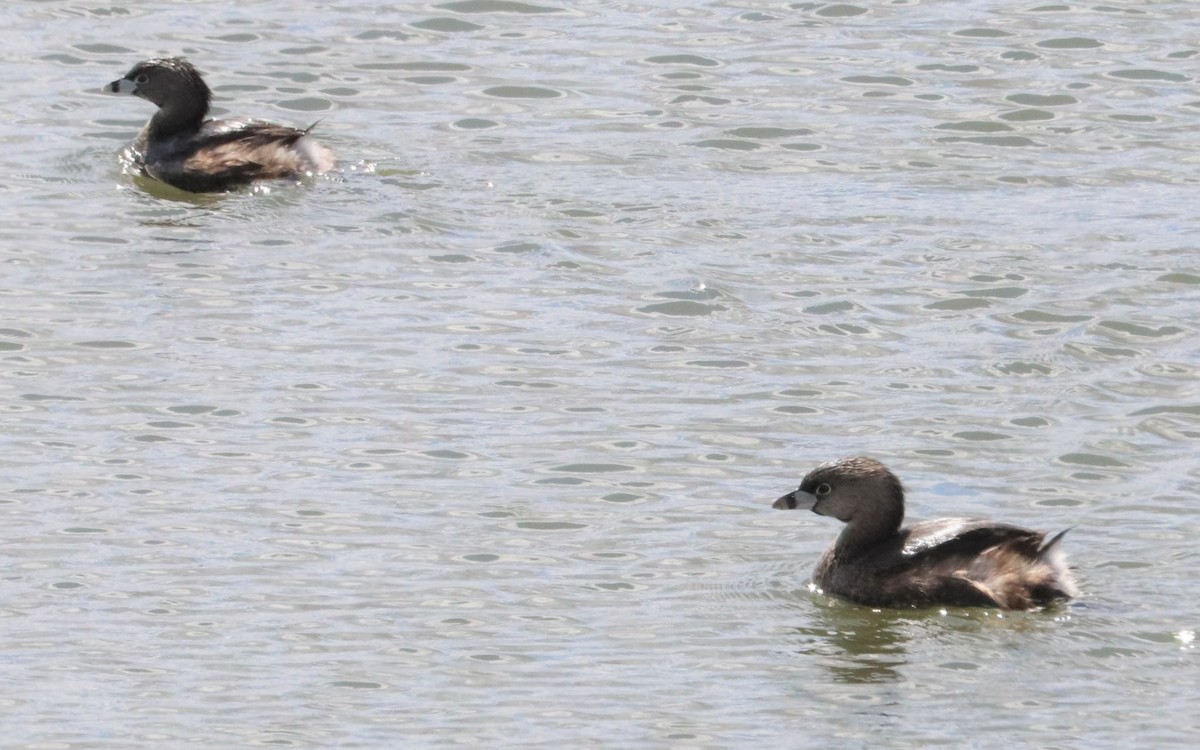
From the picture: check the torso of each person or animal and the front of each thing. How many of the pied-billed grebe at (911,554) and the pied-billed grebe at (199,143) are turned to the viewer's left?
2

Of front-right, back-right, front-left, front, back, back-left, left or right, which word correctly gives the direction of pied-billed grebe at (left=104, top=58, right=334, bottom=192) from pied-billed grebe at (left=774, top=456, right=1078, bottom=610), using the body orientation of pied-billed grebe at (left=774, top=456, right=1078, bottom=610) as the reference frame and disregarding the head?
front-right

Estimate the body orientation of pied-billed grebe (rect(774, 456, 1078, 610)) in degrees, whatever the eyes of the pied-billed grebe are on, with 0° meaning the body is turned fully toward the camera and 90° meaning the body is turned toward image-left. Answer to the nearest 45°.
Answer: approximately 90°

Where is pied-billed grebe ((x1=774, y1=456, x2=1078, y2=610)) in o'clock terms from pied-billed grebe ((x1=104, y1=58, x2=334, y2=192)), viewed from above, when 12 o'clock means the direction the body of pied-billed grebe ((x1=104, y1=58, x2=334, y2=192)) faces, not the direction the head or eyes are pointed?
pied-billed grebe ((x1=774, y1=456, x2=1078, y2=610)) is roughly at 8 o'clock from pied-billed grebe ((x1=104, y1=58, x2=334, y2=192)).

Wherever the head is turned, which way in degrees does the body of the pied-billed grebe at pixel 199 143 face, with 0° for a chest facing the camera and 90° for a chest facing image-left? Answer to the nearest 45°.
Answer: approximately 90°
